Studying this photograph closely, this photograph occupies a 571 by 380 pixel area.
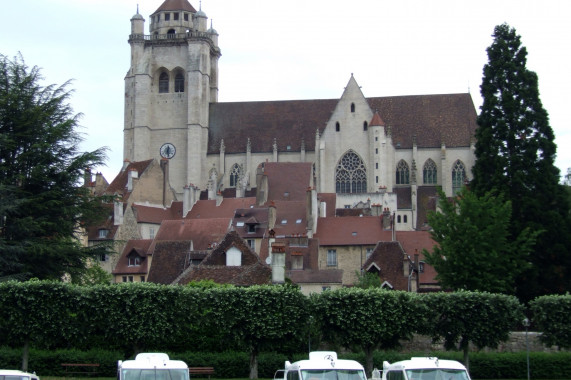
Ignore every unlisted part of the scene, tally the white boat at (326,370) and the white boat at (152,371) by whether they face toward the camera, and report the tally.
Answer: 2

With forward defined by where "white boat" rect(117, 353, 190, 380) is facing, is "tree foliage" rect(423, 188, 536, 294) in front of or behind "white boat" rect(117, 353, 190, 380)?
behind

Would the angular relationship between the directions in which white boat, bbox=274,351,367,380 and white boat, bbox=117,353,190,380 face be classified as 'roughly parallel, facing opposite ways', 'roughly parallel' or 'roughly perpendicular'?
roughly parallel

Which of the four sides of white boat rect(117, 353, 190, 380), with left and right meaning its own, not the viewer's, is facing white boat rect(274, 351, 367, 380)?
left

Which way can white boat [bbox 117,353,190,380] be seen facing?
toward the camera

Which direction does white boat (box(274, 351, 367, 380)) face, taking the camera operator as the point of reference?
facing the viewer

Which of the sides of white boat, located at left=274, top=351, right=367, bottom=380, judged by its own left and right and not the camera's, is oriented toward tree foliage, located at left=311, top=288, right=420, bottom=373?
back

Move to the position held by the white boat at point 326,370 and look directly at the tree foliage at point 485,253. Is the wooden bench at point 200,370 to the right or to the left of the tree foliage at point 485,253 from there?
left

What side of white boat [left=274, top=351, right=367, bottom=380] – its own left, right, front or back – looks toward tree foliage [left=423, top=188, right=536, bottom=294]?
back

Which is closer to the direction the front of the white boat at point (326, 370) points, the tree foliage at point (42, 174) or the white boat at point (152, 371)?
the white boat at point (152, 371)
